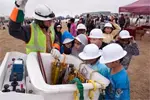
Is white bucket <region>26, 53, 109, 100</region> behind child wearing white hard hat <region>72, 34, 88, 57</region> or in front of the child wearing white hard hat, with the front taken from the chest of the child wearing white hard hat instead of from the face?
in front

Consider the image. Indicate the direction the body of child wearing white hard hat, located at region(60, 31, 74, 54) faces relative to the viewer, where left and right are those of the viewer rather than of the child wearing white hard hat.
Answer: facing the viewer and to the right of the viewer

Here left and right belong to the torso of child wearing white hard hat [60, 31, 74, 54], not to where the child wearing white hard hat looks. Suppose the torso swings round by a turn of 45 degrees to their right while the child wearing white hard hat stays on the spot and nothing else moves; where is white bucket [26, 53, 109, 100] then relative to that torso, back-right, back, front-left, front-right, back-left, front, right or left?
front

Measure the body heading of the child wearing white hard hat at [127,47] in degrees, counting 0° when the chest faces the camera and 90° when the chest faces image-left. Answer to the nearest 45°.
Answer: approximately 45°

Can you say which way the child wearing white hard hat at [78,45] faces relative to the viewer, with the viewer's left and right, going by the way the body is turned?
facing the viewer and to the left of the viewer

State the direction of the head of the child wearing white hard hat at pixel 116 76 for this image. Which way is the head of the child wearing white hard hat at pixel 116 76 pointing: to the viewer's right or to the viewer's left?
to the viewer's left

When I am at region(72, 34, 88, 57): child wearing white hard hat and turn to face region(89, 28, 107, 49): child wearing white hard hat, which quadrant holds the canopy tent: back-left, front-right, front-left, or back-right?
front-left

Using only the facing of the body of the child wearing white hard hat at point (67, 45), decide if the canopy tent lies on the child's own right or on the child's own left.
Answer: on the child's own left

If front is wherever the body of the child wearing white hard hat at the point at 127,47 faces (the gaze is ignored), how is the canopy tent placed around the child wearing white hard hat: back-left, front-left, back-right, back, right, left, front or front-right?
back-right

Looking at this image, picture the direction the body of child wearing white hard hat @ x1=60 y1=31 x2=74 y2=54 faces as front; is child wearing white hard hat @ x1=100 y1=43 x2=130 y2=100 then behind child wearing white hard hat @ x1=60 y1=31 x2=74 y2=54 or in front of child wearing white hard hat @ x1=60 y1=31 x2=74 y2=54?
in front

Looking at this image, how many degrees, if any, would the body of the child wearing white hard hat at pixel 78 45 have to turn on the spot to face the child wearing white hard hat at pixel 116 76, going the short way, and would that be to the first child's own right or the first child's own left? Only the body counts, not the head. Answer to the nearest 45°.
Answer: approximately 45° to the first child's own left

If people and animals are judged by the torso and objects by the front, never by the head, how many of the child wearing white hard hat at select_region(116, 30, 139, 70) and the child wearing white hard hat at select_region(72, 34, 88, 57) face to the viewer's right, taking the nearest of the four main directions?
0
